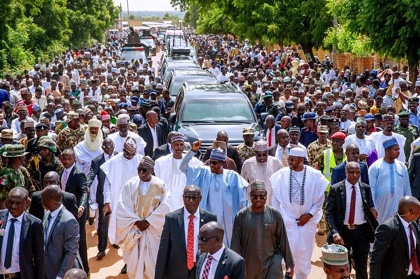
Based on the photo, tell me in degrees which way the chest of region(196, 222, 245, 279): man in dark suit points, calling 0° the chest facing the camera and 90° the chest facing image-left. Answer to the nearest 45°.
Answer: approximately 45°

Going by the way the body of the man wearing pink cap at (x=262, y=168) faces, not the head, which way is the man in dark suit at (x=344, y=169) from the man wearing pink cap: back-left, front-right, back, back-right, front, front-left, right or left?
left

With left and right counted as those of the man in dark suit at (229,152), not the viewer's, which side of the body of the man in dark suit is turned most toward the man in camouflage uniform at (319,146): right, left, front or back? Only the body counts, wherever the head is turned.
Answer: left

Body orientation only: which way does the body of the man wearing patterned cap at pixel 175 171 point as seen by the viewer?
toward the camera

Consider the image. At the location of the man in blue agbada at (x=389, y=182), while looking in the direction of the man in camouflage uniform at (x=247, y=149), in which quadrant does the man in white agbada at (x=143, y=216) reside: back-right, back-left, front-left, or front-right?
front-left

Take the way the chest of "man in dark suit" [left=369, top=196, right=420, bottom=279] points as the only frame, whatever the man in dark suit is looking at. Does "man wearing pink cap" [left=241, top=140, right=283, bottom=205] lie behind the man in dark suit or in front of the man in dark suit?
behind

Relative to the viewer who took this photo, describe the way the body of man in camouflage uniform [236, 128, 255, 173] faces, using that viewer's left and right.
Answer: facing the viewer

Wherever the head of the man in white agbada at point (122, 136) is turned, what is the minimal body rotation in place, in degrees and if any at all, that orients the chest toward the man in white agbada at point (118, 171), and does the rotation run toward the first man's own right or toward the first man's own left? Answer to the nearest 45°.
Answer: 0° — they already face them

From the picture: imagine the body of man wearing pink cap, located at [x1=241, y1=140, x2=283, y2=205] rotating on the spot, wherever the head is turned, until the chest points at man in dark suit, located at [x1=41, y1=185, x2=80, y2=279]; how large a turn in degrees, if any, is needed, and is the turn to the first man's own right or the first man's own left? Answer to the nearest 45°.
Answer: approximately 45° to the first man's own right

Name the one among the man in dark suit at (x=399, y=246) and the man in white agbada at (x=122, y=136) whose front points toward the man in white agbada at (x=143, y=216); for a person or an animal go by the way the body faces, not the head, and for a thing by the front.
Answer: the man in white agbada at (x=122, y=136)

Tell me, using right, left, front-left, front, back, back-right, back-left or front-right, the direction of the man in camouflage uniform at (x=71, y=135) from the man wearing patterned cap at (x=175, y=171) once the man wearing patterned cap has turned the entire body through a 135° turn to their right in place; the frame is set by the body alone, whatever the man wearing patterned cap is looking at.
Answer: front

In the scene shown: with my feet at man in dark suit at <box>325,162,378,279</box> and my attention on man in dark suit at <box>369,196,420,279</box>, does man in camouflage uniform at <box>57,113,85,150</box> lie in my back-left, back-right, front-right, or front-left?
back-right
